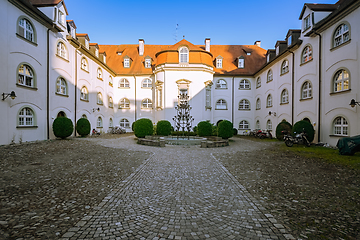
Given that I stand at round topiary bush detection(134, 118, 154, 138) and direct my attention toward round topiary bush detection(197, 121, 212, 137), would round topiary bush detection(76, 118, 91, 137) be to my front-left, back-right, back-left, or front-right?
back-left

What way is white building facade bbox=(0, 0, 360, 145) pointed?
toward the camera

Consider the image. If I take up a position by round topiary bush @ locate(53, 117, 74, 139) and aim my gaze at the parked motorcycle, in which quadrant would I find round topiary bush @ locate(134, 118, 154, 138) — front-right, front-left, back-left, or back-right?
front-left
